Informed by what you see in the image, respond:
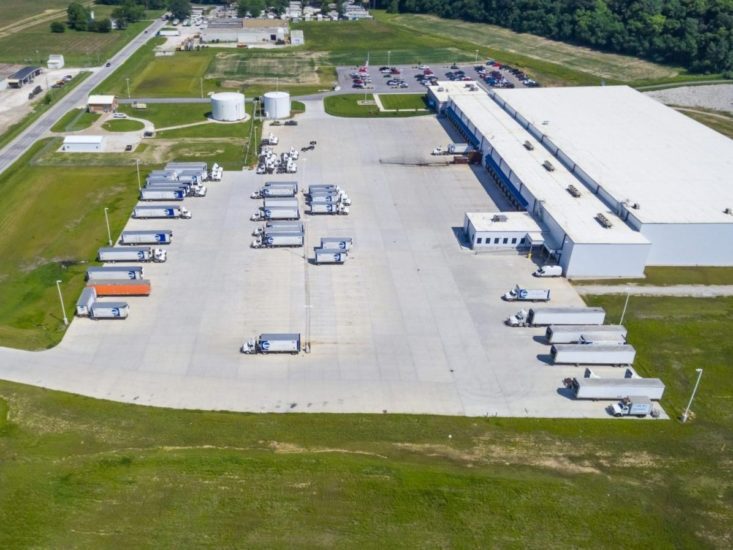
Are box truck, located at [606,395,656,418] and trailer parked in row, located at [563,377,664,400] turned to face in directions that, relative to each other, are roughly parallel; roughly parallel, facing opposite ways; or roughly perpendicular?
roughly parallel

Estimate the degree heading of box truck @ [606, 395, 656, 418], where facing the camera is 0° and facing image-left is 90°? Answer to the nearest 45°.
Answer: approximately 90°

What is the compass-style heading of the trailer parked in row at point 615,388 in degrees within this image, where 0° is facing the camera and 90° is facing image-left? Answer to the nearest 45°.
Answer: approximately 90°

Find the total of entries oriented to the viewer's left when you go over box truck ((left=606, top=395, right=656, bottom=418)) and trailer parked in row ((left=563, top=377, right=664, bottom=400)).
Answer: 2
